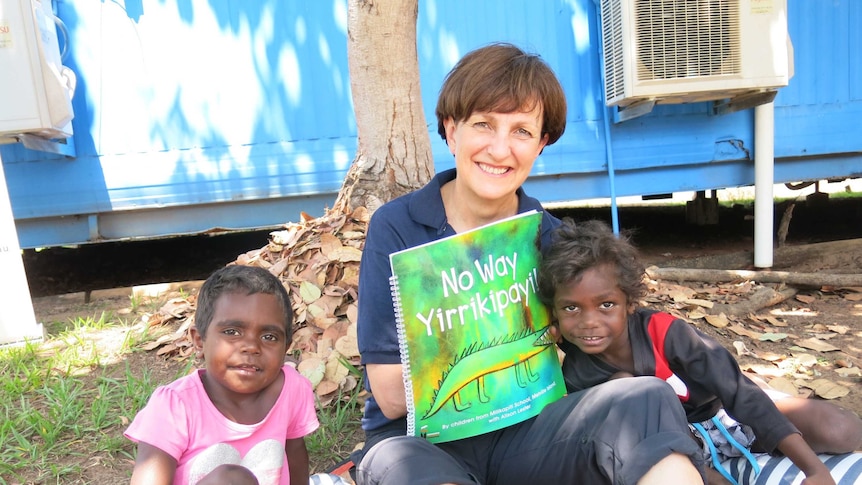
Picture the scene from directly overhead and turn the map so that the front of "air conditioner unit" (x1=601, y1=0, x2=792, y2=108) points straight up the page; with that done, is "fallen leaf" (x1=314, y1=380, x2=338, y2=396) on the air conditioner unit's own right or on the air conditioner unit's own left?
on the air conditioner unit's own right

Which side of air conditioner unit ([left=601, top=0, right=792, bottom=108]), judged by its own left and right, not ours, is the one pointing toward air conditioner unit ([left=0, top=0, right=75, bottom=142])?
right

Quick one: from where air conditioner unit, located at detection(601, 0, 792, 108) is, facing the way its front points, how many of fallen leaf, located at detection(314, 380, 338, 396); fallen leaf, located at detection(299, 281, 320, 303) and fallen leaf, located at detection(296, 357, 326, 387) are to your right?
3

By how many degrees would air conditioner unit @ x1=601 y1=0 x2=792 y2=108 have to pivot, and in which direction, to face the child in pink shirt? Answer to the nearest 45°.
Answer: approximately 45° to its right

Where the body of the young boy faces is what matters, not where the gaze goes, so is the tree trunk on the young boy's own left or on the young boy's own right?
on the young boy's own right

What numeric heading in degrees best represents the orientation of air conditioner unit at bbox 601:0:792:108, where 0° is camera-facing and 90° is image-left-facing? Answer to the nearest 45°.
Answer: approximately 315°
